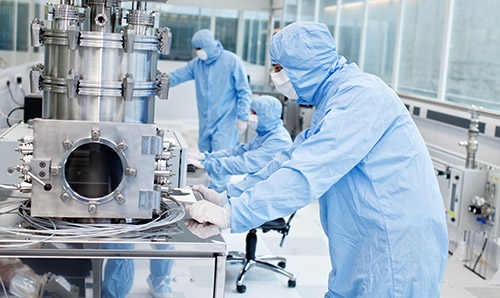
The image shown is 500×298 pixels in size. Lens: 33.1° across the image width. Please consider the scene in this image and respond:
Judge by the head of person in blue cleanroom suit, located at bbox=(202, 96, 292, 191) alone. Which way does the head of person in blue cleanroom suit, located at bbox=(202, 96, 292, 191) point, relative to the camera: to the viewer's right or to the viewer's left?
to the viewer's left

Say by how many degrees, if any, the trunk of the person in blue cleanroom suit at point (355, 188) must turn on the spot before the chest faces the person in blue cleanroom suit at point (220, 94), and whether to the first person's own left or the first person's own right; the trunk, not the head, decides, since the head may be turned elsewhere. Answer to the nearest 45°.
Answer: approximately 90° to the first person's own right

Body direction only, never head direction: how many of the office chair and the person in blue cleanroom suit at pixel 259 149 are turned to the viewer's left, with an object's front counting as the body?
2

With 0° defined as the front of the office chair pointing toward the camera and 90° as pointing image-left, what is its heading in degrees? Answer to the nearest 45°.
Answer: approximately 90°

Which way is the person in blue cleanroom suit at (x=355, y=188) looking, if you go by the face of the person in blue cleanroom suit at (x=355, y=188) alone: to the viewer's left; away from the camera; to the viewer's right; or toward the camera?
to the viewer's left

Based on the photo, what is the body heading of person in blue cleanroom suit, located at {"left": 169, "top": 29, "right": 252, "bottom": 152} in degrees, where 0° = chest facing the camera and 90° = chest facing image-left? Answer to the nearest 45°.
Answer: approximately 45°

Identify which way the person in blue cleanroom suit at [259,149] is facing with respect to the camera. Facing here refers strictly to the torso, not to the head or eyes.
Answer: to the viewer's left

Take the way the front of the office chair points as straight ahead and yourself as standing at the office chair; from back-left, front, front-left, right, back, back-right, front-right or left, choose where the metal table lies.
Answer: left

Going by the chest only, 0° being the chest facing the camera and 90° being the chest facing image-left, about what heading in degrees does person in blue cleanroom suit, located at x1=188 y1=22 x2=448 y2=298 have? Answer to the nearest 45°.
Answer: approximately 90°
